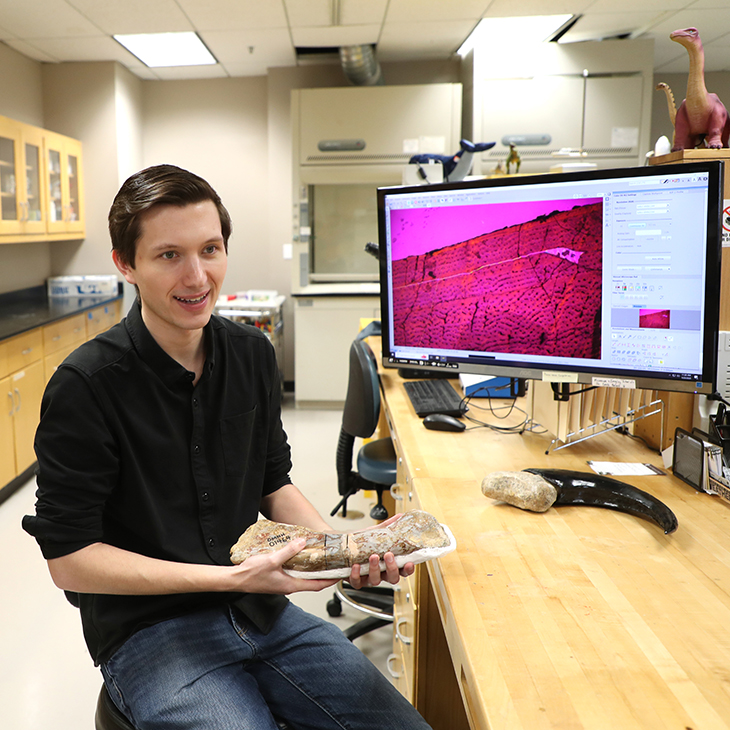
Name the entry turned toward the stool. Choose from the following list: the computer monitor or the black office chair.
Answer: the computer monitor

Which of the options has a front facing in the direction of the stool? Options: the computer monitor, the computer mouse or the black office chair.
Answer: the computer monitor

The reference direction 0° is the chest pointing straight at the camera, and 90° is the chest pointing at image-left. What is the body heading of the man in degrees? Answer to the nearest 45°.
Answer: approximately 315°

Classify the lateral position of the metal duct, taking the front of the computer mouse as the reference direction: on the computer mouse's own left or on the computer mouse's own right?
on the computer mouse's own left

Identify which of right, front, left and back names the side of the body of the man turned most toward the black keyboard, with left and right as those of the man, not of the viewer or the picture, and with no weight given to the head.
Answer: left

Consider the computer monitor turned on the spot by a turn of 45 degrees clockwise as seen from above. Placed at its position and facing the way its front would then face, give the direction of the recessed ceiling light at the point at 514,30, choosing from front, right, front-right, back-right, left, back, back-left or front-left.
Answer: right

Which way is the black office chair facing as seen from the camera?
to the viewer's right

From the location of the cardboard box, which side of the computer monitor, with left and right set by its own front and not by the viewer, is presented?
right
